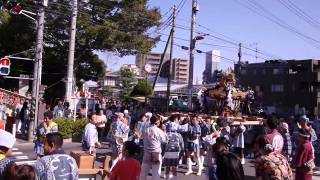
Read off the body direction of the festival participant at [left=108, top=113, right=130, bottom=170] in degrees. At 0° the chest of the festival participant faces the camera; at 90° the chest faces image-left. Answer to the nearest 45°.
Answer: approximately 180°

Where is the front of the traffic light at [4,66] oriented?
toward the camera

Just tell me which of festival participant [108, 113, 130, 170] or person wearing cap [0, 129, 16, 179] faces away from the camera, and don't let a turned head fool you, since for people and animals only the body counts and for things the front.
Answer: the festival participant

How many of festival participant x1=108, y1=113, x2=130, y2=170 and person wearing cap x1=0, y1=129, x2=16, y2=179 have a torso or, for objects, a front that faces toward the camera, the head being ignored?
0

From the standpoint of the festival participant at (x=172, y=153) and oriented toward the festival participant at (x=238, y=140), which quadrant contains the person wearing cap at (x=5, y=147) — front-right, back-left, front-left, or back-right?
back-right

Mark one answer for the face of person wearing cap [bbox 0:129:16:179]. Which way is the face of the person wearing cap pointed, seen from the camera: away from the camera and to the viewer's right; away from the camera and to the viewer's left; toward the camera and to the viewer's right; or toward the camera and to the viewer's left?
away from the camera and to the viewer's right

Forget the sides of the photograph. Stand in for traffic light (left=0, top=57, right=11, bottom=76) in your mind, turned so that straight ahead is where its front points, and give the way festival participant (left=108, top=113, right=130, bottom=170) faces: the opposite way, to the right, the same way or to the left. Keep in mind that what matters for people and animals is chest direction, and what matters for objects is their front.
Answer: the opposite way

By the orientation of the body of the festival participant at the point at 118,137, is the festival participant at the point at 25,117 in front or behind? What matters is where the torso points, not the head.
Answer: in front

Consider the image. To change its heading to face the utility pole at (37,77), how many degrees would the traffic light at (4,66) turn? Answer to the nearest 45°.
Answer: approximately 45° to its left
